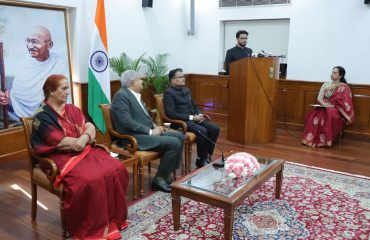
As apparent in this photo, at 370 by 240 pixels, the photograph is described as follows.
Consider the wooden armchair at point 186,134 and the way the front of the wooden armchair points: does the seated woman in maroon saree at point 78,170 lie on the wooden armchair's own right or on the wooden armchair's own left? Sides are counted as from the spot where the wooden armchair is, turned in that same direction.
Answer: on the wooden armchair's own right

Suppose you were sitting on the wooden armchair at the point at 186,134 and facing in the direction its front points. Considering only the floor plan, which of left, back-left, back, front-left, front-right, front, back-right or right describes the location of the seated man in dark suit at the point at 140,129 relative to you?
right

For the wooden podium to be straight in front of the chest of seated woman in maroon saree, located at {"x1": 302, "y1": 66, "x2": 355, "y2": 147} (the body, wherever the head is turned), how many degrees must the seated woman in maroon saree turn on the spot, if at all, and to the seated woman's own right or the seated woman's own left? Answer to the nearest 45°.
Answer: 0° — they already face it

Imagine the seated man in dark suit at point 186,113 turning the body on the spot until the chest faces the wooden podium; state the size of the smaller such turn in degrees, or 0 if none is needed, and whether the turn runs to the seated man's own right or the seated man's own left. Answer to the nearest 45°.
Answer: approximately 90° to the seated man's own left

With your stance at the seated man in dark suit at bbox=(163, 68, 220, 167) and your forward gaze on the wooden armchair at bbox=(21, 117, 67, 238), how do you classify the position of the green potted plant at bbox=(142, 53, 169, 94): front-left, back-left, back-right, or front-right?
back-right

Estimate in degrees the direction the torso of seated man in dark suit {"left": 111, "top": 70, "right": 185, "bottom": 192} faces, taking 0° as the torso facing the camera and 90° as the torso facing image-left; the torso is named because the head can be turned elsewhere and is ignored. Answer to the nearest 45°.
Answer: approximately 270°

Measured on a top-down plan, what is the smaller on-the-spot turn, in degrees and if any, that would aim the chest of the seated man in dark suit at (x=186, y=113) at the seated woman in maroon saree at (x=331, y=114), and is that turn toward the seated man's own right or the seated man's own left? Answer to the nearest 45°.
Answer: approximately 90° to the seated man's own left

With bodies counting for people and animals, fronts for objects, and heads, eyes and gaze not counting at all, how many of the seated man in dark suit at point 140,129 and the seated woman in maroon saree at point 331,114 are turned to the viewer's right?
1

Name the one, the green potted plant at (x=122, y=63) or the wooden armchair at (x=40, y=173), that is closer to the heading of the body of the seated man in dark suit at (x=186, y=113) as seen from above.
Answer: the wooden armchair

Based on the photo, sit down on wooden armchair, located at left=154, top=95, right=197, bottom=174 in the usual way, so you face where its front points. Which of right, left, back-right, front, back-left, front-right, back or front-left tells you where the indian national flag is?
back

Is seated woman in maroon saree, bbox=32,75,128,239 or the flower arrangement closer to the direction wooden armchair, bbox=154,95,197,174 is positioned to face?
the flower arrangement

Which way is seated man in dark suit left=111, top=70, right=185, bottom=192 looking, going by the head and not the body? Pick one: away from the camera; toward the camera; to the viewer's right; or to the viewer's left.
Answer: to the viewer's right

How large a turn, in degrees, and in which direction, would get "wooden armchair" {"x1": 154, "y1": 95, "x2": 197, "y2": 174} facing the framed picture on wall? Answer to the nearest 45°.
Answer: approximately 135° to its right

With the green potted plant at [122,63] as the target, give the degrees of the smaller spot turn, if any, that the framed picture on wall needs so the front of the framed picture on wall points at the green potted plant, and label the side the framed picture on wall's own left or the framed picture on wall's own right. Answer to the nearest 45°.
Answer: approximately 45° to the framed picture on wall's own left

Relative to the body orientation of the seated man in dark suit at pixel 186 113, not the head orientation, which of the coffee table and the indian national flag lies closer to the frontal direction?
the coffee table

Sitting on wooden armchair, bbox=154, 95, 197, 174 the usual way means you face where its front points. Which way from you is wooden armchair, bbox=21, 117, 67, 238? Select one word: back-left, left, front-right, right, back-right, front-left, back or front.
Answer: right

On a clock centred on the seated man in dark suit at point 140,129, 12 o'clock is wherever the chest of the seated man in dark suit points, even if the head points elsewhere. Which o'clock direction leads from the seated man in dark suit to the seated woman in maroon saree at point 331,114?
The seated woman in maroon saree is roughly at 11 o'clock from the seated man in dark suit.
